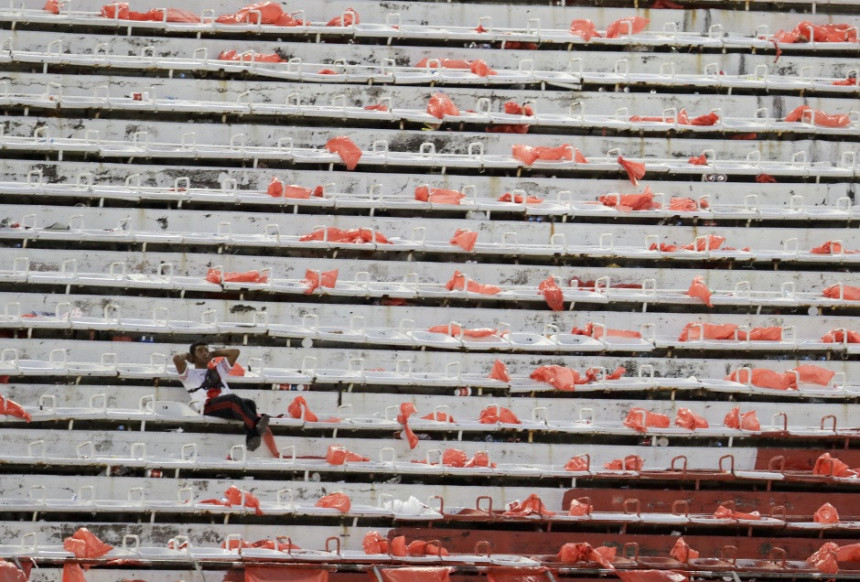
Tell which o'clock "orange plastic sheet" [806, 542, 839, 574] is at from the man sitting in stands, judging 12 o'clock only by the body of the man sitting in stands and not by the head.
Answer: The orange plastic sheet is roughly at 11 o'clock from the man sitting in stands.

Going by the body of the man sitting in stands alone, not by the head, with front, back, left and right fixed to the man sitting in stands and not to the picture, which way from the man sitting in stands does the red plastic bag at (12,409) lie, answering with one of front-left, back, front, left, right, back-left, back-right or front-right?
back-right

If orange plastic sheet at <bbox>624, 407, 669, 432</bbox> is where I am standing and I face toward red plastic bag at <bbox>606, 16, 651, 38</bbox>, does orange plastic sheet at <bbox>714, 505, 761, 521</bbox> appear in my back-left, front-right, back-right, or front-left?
back-right

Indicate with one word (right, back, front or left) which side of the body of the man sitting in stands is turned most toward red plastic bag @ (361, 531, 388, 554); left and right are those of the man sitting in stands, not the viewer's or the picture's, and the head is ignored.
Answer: front

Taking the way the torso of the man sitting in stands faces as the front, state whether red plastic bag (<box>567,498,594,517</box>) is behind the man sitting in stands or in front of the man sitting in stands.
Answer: in front

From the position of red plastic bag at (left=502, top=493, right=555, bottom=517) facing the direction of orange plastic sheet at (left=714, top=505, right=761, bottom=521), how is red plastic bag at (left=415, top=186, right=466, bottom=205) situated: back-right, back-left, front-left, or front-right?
back-left

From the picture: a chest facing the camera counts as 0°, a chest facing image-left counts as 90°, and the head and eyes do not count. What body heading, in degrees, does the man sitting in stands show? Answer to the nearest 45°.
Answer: approximately 315°

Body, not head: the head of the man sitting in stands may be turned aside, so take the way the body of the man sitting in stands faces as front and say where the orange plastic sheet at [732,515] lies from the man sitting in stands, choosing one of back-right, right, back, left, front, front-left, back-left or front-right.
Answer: front-left

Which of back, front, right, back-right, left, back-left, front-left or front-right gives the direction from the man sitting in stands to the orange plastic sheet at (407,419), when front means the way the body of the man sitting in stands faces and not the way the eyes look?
front-left

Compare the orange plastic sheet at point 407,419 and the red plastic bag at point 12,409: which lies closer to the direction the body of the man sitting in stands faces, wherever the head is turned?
the orange plastic sheet
